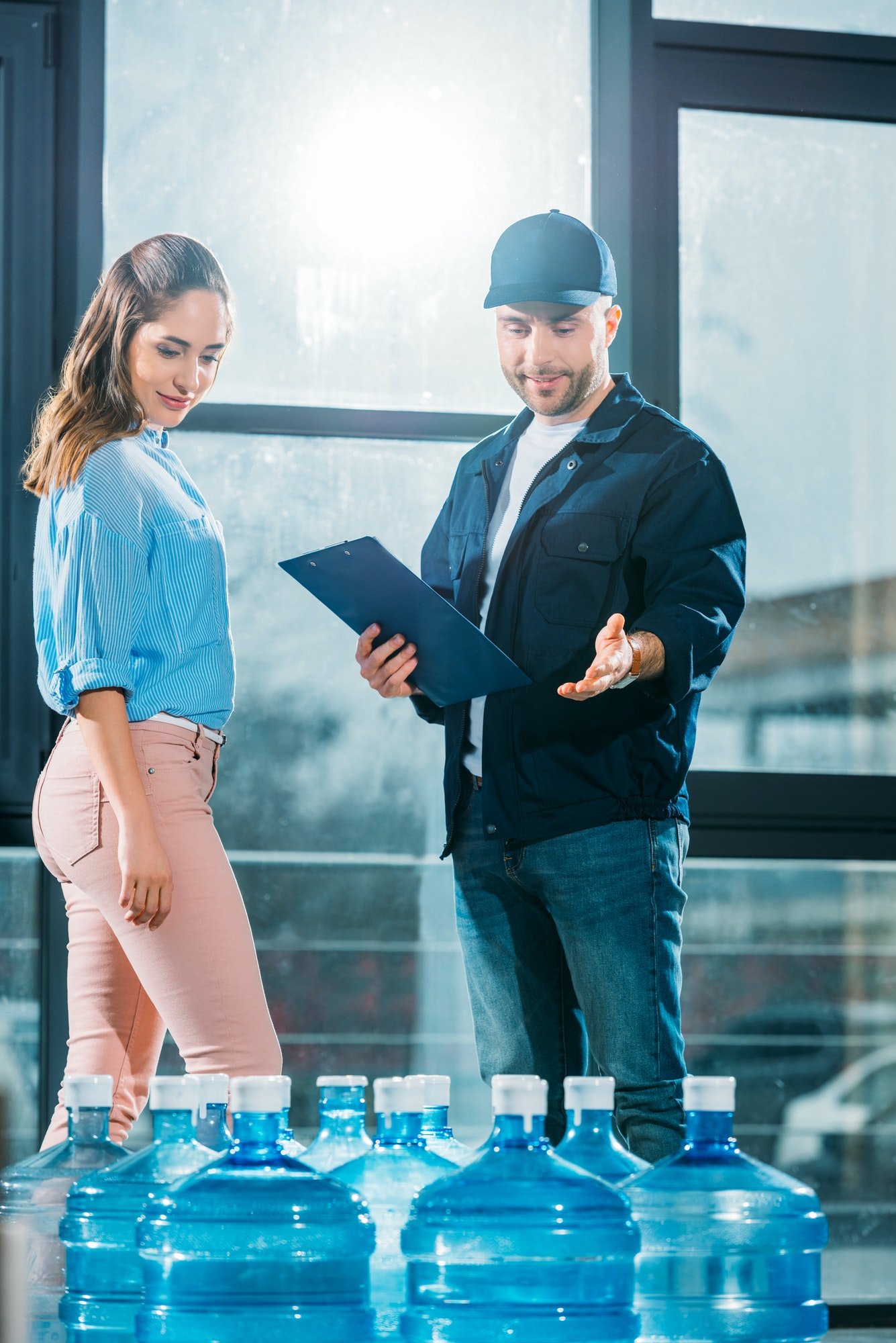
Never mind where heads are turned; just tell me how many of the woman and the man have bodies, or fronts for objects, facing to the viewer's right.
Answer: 1

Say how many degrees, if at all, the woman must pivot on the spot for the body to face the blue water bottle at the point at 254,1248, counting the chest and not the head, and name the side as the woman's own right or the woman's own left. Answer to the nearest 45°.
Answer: approximately 90° to the woman's own right

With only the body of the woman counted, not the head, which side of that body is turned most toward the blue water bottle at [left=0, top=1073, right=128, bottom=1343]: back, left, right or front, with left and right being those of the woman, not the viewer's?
right

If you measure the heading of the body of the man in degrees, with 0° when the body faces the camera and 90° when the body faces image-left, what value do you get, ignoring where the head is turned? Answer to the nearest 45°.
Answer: approximately 45°

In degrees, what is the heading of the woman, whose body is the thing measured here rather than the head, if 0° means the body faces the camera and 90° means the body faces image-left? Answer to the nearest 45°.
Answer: approximately 270°

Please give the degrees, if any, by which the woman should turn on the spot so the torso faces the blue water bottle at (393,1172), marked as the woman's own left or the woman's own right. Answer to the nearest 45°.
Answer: approximately 90° to the woman's own right
